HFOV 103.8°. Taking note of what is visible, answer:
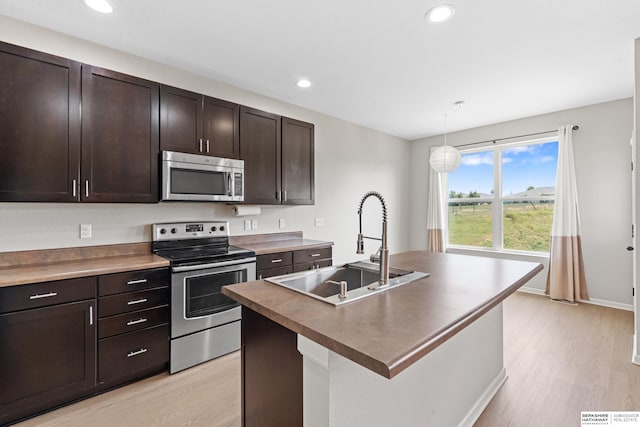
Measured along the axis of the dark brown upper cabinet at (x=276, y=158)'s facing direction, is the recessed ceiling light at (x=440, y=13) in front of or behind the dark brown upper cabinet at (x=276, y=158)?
in front

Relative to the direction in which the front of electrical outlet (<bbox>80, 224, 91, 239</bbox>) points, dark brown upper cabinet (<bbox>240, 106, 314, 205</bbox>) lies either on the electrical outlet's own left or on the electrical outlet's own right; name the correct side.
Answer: on the electrical outlet's own left

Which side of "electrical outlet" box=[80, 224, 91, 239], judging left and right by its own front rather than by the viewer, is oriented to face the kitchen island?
front

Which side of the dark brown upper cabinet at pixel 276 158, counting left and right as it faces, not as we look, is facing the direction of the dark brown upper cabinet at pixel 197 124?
right

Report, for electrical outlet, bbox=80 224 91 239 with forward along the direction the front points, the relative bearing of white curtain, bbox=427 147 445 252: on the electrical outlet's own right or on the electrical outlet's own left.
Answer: on the electrical outlet's own left

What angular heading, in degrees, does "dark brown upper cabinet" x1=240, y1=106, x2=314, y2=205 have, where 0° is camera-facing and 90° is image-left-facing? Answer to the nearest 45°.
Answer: approximately 315°

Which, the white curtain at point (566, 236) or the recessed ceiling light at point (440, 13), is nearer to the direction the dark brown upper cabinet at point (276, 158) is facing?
the recessed ceiling light

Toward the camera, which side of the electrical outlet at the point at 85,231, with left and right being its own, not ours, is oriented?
front

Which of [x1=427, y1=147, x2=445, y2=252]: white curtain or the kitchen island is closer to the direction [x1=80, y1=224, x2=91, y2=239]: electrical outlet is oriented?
the kitchen island

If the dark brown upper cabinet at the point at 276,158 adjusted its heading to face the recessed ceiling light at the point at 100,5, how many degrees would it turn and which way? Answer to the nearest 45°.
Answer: approximately 90° to its right
